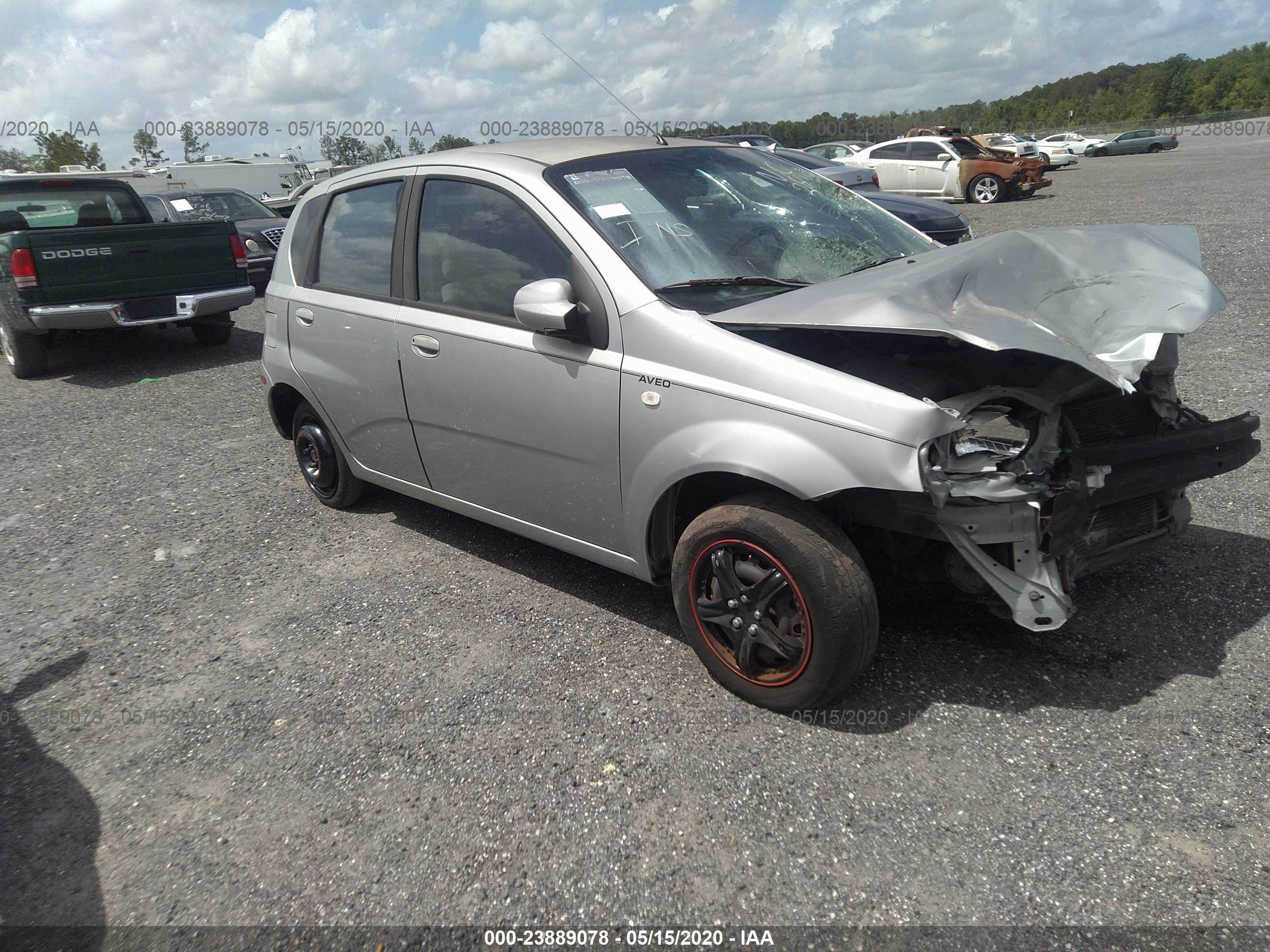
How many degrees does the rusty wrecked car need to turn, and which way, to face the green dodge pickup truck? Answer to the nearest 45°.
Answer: approximately 90° to its right

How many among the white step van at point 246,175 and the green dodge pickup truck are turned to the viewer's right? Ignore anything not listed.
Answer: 1

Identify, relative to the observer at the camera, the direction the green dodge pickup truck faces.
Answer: facing away from the viewer and to the left of the viewer

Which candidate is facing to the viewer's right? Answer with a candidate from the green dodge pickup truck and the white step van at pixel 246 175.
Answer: the white step van

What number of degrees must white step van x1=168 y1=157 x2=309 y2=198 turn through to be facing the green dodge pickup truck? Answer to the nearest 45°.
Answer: approximately 90° to its right

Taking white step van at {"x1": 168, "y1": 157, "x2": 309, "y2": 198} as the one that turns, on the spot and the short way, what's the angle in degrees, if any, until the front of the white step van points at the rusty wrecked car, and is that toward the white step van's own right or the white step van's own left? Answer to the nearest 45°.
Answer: approximately 45° to the white step van's own right

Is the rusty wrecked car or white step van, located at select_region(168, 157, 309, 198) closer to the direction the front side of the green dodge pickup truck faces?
the white step van

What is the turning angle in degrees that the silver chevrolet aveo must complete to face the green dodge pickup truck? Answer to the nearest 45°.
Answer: approximately 180°

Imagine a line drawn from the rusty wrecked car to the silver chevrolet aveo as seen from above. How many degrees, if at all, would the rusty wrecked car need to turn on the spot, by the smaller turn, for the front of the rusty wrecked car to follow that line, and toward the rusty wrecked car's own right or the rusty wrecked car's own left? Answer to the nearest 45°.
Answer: approximately 45° to the rusty wrecked car's own right

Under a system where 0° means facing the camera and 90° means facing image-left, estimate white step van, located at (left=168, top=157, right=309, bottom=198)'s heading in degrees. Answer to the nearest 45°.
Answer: approximately 270°

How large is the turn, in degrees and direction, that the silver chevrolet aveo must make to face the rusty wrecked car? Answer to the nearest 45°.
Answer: approximately 135° to its left
